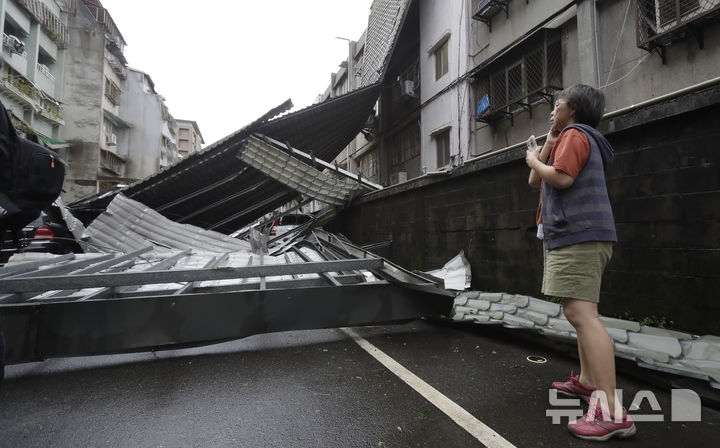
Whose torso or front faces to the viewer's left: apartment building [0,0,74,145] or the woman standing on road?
the woman standing on road

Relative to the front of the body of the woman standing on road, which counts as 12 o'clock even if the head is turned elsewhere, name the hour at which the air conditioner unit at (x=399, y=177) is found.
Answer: The air conditioner unit is roughly at 2 o'clock from the woman standing on road.

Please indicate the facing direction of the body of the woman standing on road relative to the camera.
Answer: to the viewer's left

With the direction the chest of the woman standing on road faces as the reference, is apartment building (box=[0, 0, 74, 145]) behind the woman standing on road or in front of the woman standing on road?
in front

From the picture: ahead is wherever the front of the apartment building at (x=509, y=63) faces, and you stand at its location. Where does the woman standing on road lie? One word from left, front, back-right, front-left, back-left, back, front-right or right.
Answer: front-left

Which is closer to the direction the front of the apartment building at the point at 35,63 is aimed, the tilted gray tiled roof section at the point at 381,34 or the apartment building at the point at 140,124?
the tilted gray tiled roof section

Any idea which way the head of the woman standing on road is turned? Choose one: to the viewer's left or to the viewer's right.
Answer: to the viewer's left

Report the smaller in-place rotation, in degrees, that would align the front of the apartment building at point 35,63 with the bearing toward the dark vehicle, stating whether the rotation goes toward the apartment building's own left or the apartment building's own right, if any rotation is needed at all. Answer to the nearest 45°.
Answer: approximately 45° to the apartment building's own right

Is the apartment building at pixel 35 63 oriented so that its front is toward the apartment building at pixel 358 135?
yes

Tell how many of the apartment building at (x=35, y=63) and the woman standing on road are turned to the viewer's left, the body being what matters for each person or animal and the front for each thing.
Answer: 1

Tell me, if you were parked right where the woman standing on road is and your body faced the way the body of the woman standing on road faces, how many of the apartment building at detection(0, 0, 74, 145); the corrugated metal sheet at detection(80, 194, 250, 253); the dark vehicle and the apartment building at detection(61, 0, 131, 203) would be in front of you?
4

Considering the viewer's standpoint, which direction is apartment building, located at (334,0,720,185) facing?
facing the viewer and to the left of the viewer

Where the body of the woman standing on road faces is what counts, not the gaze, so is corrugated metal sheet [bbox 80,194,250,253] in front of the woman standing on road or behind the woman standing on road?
in front
